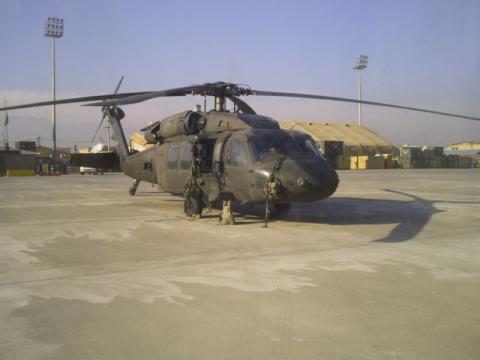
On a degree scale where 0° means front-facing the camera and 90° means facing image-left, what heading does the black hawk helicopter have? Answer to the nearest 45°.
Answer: approximately 315°
